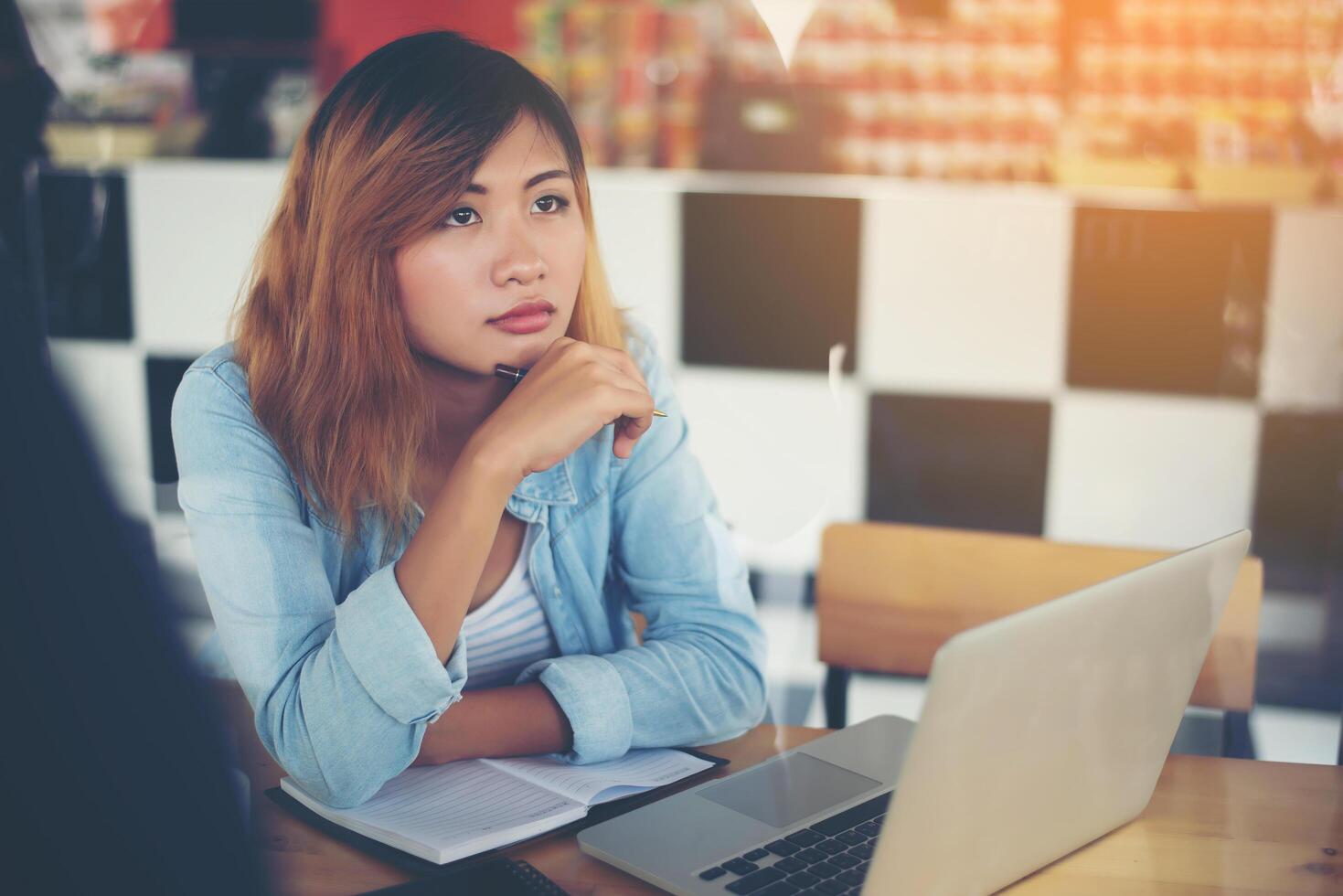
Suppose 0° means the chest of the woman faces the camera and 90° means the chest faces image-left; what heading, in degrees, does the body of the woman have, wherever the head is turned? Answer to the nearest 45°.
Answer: approximately 315°

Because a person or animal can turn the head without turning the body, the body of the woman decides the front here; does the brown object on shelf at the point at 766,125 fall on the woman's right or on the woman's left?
on the woman's left
